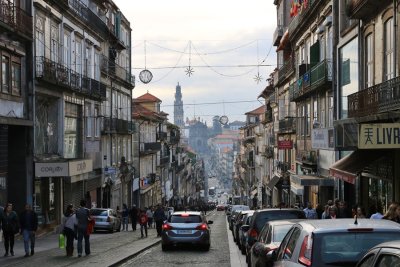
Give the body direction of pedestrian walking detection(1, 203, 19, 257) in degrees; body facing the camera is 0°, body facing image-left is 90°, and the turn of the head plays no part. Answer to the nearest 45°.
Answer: approximately 0°

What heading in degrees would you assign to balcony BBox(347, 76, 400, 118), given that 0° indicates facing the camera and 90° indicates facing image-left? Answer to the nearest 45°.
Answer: approximately 45°

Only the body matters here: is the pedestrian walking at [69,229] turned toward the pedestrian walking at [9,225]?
no

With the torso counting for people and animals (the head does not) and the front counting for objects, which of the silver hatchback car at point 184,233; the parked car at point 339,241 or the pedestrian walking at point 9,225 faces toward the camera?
the pedestrian walking

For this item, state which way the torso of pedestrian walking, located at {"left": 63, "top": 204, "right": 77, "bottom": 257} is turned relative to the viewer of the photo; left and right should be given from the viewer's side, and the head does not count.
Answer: facing away from the viewer

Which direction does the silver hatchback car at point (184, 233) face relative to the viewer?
away from the camera

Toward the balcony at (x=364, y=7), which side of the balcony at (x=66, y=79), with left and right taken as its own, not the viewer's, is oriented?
front

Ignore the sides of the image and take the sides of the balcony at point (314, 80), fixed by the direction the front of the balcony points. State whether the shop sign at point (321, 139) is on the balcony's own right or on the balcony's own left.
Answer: on the balcony's own left

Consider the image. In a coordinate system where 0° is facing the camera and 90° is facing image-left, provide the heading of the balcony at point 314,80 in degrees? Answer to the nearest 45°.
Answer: approximately 45°

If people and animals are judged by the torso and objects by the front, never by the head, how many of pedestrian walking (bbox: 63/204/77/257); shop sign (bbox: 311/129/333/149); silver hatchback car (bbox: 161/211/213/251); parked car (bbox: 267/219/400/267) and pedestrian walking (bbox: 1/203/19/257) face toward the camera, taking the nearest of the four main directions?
2
